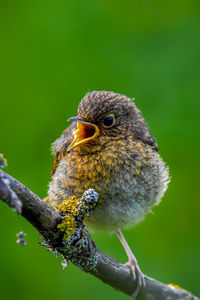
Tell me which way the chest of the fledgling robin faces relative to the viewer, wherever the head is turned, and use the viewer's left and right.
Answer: facing the viewer and to the left of the viewer
